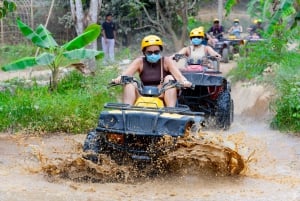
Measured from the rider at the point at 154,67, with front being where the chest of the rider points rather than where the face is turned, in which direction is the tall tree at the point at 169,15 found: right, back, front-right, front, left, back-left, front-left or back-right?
back

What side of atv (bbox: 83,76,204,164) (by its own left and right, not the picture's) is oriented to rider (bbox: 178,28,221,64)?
back

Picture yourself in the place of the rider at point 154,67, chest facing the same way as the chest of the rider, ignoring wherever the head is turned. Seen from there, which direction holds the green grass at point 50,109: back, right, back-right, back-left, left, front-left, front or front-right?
back-right

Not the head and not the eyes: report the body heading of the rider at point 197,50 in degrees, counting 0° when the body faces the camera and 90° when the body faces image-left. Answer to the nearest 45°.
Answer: approximately 0°

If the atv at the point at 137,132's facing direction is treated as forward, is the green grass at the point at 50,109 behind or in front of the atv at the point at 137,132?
behind

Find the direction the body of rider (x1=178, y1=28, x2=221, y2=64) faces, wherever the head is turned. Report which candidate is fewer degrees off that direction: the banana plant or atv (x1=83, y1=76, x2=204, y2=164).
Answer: the atv

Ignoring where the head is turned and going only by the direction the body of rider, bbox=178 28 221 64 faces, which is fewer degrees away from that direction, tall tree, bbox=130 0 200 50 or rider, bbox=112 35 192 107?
the rider

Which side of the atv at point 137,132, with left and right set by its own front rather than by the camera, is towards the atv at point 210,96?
back

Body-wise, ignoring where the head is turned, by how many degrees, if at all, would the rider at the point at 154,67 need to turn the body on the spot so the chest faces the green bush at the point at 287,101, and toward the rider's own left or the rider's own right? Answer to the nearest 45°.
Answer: approximately 135° to the rider's own left
